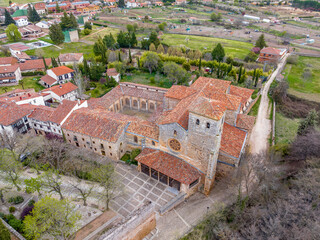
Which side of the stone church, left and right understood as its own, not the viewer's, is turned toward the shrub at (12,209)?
front

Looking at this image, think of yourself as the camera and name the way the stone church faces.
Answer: facing the viewer and to the left of the viewer

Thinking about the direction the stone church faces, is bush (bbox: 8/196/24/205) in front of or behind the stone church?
in front

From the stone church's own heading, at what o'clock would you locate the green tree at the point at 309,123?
The green tree is roughly at 7 o'clock from the stone church.

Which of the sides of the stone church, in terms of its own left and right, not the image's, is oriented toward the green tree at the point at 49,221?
front
